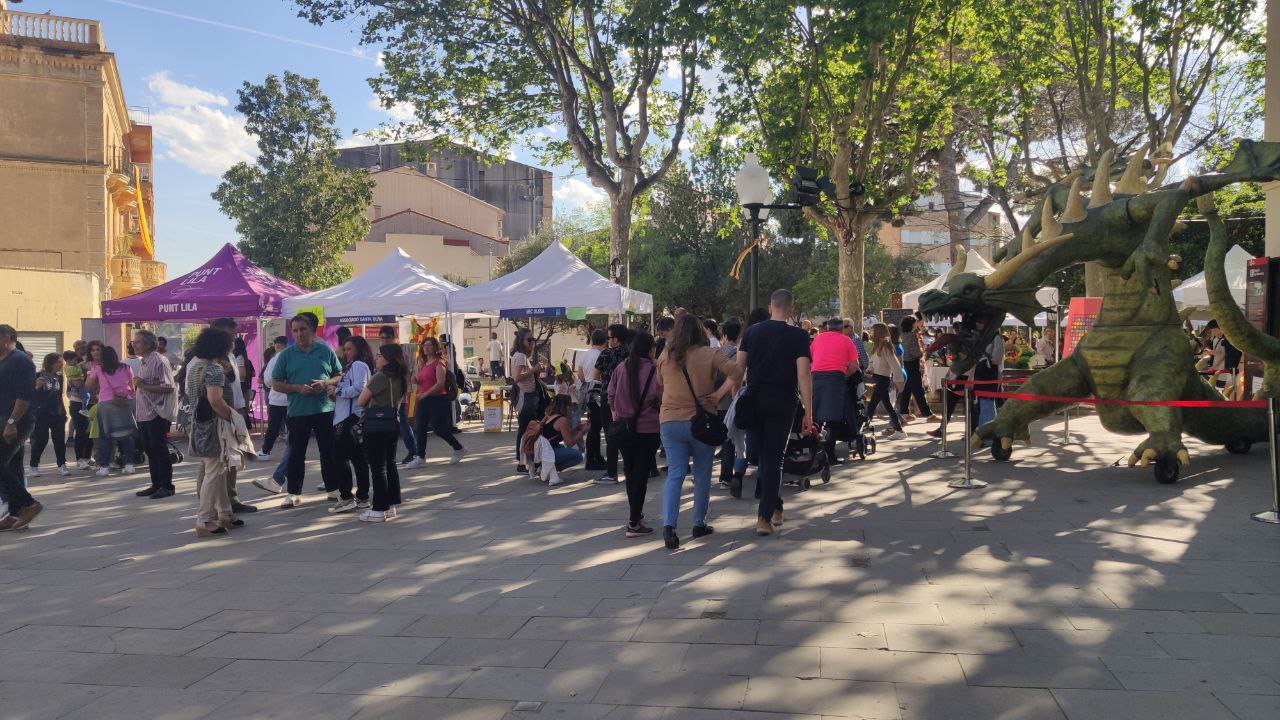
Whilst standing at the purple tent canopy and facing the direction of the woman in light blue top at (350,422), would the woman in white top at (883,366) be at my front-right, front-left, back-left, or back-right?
front-left

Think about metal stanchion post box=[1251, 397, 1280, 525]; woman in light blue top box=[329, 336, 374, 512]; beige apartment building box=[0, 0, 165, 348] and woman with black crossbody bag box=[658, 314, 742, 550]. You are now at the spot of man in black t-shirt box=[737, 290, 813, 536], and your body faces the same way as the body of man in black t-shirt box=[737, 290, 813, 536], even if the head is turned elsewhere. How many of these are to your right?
1

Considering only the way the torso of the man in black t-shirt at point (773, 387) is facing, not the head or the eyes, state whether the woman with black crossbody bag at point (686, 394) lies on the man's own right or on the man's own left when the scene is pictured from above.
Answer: on the man's own left

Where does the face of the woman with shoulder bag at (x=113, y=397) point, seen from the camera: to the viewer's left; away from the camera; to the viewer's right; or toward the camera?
away from the camera

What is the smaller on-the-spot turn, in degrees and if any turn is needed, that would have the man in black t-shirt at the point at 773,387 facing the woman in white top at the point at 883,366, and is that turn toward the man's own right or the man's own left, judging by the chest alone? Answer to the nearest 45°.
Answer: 0° — they already face them

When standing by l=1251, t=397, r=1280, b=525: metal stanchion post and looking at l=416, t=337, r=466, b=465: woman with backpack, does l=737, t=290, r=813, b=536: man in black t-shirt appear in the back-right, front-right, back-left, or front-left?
front-left

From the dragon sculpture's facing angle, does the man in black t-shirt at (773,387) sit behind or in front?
in front

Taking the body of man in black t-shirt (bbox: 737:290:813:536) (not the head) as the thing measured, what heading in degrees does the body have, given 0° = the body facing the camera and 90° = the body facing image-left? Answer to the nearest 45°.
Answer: approximately 180°

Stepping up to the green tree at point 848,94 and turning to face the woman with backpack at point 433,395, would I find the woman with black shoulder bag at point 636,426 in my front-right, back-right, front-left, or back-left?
front-left

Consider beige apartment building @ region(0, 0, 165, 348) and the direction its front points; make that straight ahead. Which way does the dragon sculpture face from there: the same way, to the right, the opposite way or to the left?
the opposite way

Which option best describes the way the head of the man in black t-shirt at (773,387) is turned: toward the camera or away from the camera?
away from the camera

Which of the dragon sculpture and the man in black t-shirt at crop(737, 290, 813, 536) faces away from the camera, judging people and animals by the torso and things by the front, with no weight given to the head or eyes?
the man in black t-shirt

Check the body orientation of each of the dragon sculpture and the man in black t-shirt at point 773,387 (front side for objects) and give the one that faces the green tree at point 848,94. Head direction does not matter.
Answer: the man in black t-shirt

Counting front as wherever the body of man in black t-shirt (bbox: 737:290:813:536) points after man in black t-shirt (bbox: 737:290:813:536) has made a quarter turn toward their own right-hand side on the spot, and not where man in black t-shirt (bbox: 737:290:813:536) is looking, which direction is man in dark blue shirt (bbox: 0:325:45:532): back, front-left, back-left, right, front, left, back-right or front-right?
back

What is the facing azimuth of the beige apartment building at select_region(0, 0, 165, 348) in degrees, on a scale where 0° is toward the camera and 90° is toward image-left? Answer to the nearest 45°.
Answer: approximately 270°

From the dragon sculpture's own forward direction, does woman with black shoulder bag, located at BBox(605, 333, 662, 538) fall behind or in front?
in front

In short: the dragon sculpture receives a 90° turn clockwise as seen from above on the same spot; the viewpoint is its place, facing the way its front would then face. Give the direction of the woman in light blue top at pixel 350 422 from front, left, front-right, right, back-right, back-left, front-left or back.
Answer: left

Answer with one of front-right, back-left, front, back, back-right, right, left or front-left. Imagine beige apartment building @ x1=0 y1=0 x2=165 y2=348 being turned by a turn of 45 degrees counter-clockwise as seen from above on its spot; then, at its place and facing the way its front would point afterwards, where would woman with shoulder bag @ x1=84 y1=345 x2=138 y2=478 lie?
back-right
